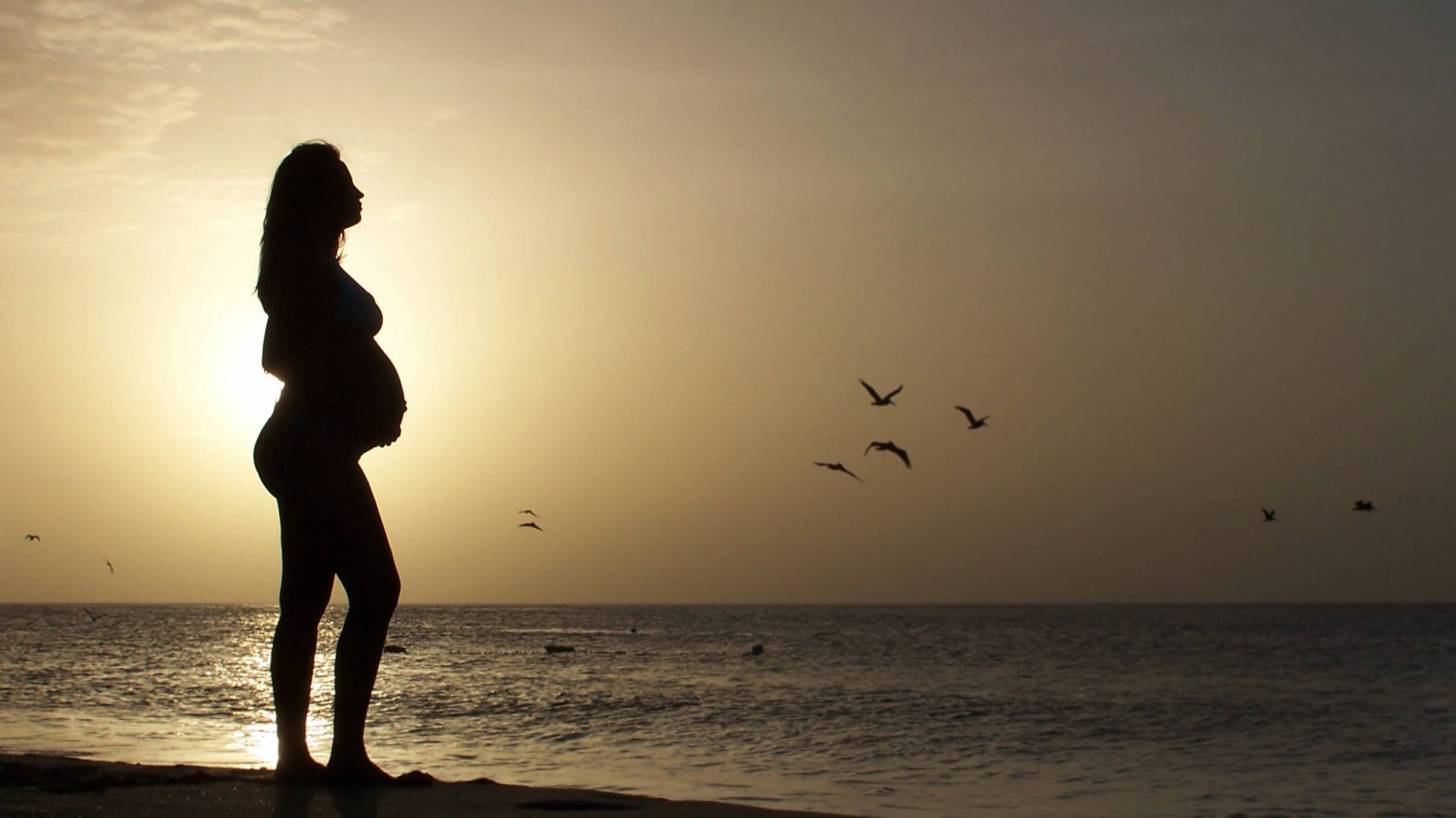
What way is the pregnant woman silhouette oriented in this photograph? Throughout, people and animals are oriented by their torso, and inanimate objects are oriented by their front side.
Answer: to the viewer's right
